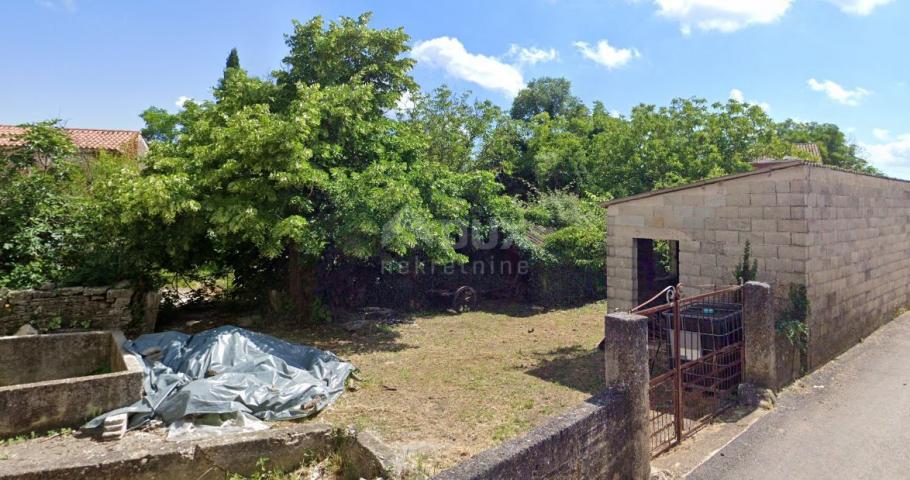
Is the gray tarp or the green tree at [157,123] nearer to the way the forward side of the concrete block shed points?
the gray tarp

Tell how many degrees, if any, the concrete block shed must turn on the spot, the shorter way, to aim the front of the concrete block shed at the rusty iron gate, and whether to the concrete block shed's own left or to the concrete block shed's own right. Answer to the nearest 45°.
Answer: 0° — it already faces it

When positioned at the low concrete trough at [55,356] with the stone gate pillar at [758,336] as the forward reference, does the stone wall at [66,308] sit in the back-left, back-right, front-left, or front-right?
back-left

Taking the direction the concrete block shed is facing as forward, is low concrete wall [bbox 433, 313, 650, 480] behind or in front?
in front

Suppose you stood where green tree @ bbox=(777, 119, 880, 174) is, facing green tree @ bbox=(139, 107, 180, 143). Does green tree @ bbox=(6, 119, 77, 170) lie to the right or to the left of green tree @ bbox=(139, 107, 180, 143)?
left

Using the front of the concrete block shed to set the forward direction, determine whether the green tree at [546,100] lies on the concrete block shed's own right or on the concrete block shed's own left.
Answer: on the concrete block shed's own right

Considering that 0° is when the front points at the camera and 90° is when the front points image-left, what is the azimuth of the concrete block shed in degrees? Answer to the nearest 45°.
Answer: approximately 45°

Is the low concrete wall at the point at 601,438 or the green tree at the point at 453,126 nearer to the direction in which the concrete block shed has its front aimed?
the low concrete wall

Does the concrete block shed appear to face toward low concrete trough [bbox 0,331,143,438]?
yes

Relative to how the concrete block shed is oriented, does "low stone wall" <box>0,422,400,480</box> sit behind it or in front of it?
in front

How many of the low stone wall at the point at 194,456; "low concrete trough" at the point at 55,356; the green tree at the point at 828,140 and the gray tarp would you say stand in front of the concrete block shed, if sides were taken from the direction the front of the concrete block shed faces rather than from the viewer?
3

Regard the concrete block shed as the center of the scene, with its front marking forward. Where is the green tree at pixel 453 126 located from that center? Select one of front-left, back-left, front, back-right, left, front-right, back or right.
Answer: right

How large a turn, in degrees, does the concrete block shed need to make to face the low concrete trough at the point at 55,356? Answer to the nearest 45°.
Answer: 0° — it already faces it

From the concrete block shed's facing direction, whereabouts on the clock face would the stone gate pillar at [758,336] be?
The stone gate pillar is roughly at 11 o'clock from the concrete block shed.

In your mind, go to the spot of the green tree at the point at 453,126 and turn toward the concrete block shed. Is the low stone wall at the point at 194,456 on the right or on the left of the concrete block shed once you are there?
right

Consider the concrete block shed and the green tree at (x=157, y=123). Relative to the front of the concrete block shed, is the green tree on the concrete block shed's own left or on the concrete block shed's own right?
on the concrete block shed's own right

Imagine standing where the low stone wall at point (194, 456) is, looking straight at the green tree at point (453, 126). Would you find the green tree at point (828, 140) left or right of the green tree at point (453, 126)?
right

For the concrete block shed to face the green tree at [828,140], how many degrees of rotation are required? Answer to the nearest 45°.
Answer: approximately 135° to its right
